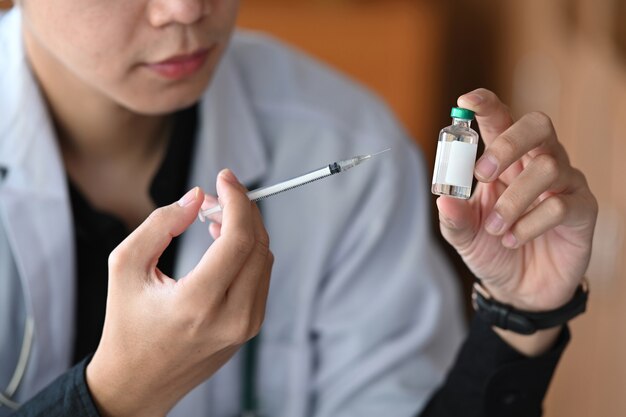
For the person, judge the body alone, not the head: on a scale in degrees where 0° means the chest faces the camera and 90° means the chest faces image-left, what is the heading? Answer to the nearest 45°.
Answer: approximately 0°
